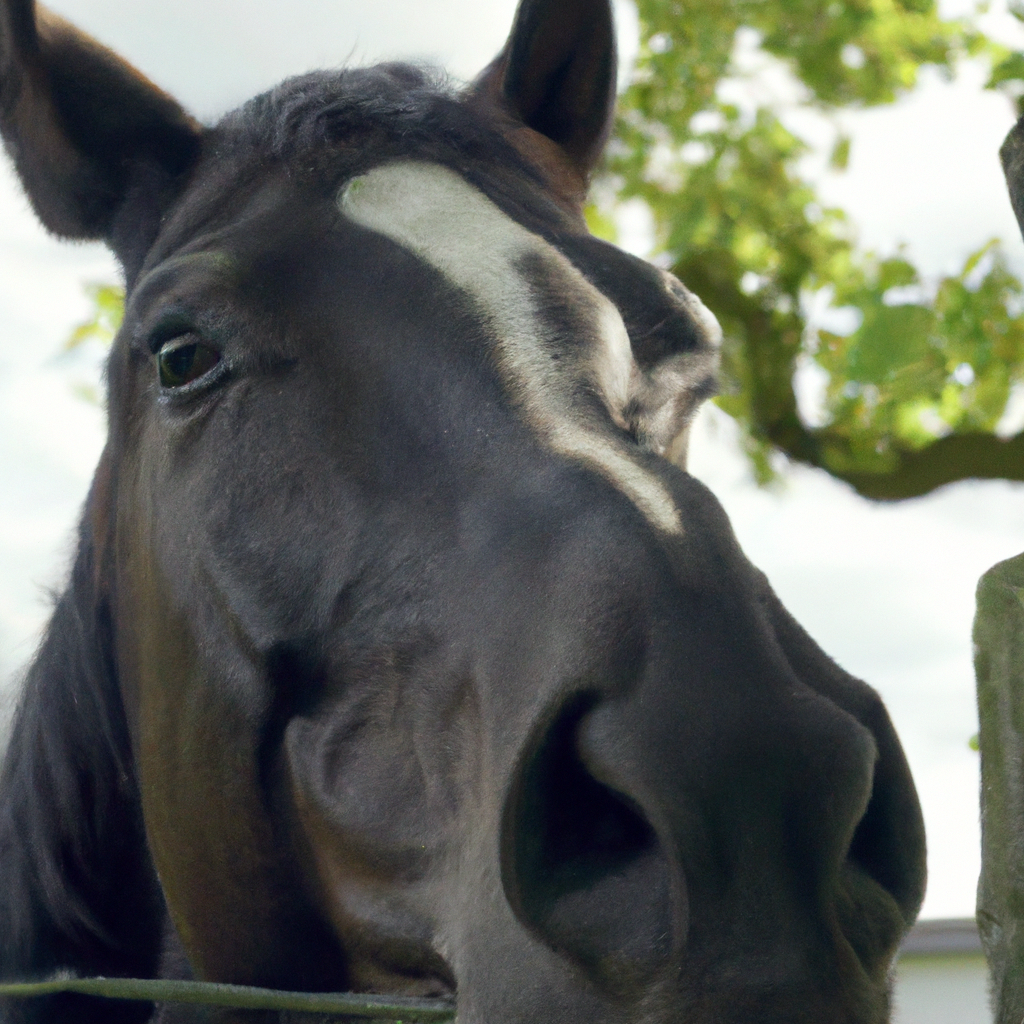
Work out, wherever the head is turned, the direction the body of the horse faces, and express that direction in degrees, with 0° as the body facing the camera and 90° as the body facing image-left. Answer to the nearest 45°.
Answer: approximately 315°

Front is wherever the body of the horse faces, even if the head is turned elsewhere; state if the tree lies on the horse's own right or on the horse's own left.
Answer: on the horse's own left

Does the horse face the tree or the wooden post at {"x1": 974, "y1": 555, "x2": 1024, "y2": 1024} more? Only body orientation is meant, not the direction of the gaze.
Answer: the wooden post

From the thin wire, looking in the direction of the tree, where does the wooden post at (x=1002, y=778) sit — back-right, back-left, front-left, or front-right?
front-right
